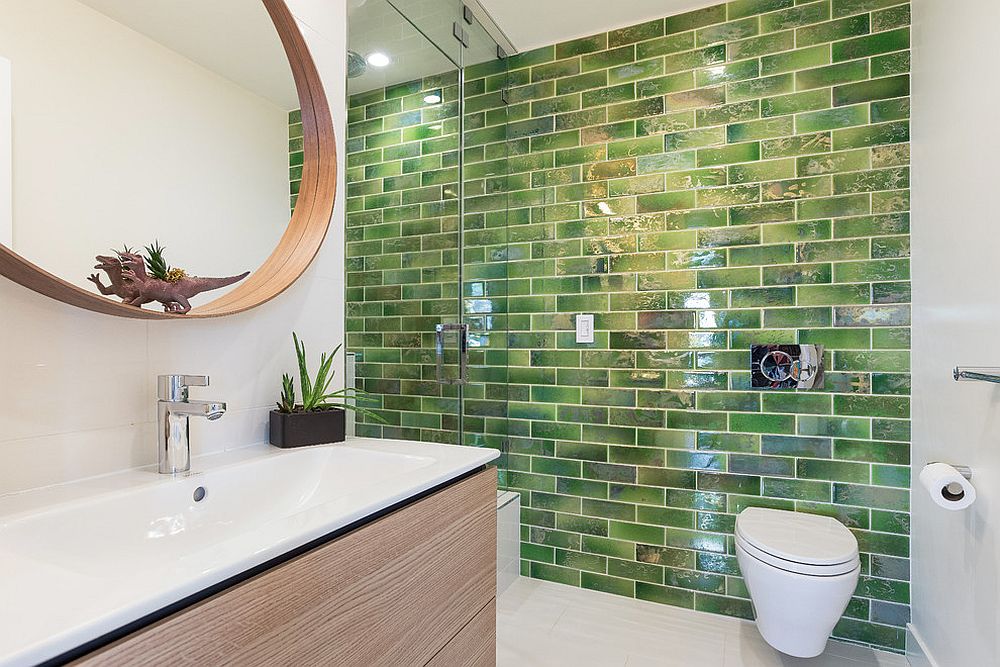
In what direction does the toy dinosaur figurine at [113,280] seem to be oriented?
to the viewer's left

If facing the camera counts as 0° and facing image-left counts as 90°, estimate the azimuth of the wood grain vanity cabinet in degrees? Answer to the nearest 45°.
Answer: approximately 315°

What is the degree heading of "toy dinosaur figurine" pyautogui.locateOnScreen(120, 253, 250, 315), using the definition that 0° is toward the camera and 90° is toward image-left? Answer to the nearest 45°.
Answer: approximately 90°

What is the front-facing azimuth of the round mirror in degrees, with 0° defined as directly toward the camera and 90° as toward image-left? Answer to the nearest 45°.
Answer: approximately 315°

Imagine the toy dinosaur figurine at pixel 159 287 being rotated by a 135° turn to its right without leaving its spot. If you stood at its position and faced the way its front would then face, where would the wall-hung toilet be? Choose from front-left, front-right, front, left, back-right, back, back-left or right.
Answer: front-right

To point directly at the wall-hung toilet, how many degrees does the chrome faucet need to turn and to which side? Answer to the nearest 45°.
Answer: approximately 45° to its left
